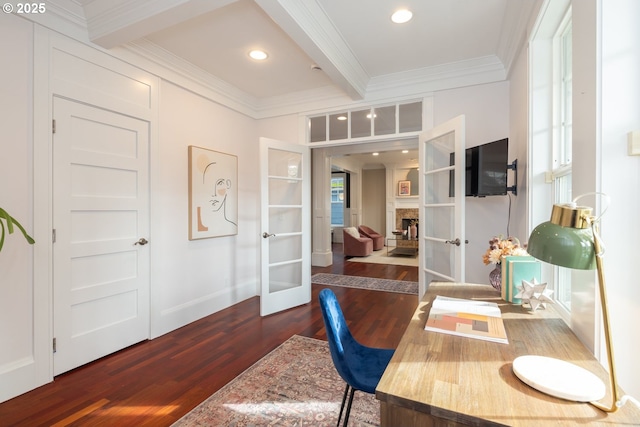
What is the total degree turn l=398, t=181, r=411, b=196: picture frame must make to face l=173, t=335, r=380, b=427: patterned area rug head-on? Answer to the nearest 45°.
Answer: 0° — it already faces it

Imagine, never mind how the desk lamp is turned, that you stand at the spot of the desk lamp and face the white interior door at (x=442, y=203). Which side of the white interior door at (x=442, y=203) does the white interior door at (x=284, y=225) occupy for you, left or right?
left

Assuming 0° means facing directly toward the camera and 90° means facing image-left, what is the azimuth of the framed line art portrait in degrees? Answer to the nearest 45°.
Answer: approximately 315°

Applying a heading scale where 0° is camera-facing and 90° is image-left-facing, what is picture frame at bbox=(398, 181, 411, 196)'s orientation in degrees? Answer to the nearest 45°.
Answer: approximately 0°

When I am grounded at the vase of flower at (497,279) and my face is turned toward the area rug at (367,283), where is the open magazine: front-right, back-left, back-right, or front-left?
back-left

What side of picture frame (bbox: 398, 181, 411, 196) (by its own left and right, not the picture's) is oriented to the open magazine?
front

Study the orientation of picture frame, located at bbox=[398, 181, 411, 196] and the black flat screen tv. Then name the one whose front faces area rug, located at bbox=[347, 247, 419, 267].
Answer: the picture frame

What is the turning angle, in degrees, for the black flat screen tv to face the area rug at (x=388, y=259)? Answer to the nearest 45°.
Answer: approximately 90° to its right

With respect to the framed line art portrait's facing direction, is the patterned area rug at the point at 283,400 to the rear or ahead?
ahead

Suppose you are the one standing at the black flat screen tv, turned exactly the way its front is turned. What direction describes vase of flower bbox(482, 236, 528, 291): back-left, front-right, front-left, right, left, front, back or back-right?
front-left

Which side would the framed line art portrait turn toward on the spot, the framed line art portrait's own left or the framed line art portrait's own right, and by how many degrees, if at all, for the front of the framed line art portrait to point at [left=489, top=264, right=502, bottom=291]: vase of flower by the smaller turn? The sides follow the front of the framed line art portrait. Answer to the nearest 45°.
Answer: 0° — it already faces it

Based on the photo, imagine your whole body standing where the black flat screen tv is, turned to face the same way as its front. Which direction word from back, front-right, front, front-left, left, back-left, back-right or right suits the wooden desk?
front-left

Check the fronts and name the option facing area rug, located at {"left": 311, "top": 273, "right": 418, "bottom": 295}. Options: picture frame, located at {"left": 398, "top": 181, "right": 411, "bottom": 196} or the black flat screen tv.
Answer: the picture frame

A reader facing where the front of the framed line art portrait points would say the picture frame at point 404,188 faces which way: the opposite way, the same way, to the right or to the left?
to the right

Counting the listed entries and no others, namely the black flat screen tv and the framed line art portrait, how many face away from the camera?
0

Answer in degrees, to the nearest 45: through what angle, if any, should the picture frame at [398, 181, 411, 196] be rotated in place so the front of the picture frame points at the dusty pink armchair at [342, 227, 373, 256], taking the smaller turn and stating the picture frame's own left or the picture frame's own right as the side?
approximately 45° to the picture frame's own right

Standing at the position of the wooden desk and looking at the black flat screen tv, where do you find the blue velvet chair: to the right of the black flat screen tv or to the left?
left

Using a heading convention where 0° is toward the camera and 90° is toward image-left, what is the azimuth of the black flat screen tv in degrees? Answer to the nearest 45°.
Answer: approximately 45°
